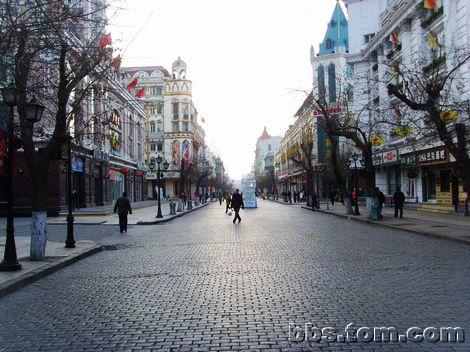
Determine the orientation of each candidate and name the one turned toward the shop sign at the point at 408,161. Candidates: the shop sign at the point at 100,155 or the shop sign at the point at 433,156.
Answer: the shop sign at the point at 100,155

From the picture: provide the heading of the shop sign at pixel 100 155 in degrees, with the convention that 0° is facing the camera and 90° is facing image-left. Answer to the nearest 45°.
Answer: approximately 315°

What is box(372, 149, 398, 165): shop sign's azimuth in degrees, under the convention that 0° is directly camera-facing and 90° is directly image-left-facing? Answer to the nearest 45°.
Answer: approximately 45°

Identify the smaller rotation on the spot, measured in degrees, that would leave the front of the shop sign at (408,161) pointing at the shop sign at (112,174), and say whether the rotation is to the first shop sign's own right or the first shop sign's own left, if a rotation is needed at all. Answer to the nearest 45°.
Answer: approximately 45° to the first shop sign's own right

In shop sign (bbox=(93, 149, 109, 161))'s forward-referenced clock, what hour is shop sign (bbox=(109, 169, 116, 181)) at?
shop sign (bbox=(109, 169, 116, 181)) is roughly at 8 o'clock from shop sign (bbox=(93, 149, 109, 161)).

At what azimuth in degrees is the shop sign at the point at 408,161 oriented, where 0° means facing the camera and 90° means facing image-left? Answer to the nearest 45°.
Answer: approximately 45°

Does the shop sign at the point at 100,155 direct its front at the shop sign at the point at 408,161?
yes

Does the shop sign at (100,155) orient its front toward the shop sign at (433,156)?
yes
